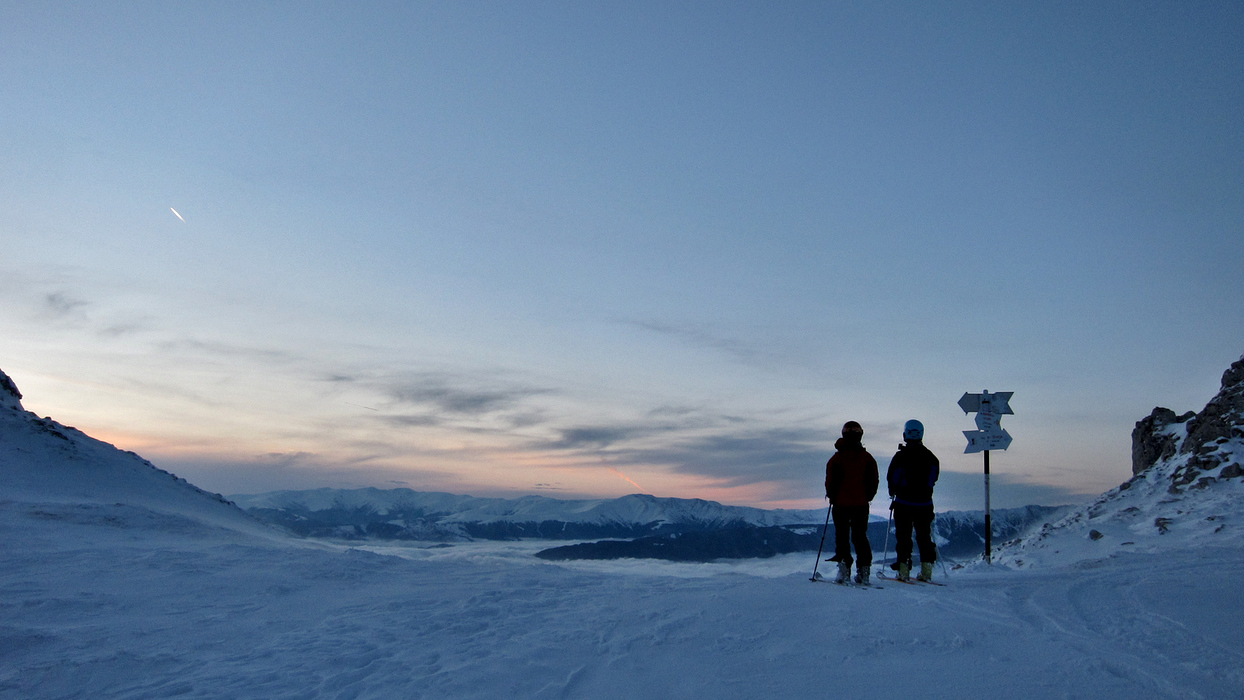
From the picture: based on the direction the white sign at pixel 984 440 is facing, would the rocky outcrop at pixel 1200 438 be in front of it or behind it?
behind

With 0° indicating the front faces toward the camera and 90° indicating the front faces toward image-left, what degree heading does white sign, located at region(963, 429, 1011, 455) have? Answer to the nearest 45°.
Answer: approximately 0°

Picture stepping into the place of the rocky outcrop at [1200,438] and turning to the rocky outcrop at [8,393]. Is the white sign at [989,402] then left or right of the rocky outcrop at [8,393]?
left
